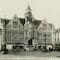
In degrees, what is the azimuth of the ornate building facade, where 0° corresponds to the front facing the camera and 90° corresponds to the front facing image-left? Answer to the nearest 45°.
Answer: approximately 0°
